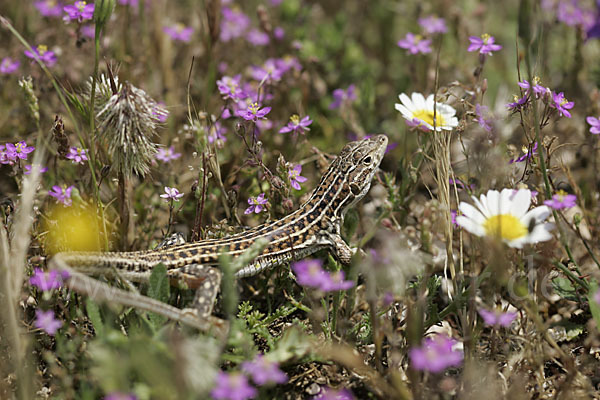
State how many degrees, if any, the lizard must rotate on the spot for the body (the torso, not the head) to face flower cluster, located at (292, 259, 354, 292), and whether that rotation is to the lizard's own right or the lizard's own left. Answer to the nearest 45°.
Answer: approximately 90° to the lizard's own right

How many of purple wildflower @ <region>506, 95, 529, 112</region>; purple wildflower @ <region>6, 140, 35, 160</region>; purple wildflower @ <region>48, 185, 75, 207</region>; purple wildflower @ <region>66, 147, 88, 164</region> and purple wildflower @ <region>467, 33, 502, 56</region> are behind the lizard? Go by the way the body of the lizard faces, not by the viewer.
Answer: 3

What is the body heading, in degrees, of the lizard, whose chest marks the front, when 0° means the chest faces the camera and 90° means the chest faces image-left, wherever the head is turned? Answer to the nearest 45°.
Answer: approximately 270°

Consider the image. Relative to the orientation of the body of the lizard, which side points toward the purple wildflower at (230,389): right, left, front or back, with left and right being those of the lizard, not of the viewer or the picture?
right

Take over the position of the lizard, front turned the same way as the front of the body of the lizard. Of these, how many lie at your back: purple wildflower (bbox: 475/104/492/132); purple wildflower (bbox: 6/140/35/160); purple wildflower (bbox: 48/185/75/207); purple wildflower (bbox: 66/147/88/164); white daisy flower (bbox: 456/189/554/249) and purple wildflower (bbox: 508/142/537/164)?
3

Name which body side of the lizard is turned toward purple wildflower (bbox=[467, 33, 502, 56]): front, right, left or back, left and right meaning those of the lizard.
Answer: front

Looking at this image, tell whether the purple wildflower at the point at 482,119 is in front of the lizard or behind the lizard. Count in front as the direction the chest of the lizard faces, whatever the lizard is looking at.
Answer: in front

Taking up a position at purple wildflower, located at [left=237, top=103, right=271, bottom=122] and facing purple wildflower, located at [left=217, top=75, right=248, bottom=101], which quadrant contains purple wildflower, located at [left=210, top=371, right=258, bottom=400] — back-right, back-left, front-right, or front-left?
back-left
